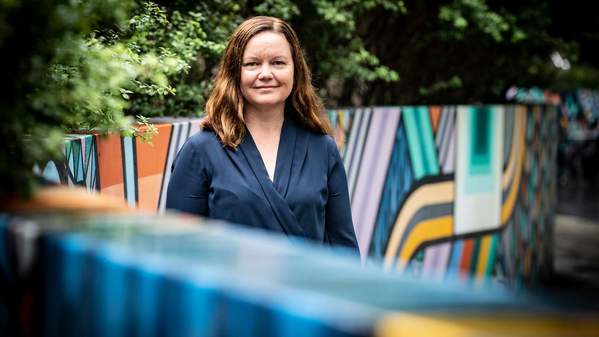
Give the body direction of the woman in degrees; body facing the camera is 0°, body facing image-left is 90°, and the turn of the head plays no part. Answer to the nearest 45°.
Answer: approximately 0°

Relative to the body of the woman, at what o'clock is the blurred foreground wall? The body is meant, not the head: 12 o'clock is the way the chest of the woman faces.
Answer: The blurred foreground wall is roughly at 12 o'clock from the woman.

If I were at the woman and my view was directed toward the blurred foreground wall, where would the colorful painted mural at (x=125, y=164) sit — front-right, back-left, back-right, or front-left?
back-right

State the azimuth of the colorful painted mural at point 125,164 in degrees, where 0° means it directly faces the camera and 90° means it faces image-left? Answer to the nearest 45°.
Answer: approximately 45°

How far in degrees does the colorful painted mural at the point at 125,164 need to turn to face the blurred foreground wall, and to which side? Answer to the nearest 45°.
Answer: approximately 45° to its left

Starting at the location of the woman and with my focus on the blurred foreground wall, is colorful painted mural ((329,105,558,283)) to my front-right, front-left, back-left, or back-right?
back-left

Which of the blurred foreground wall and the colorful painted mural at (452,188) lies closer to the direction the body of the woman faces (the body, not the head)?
the blurred foreground wall
